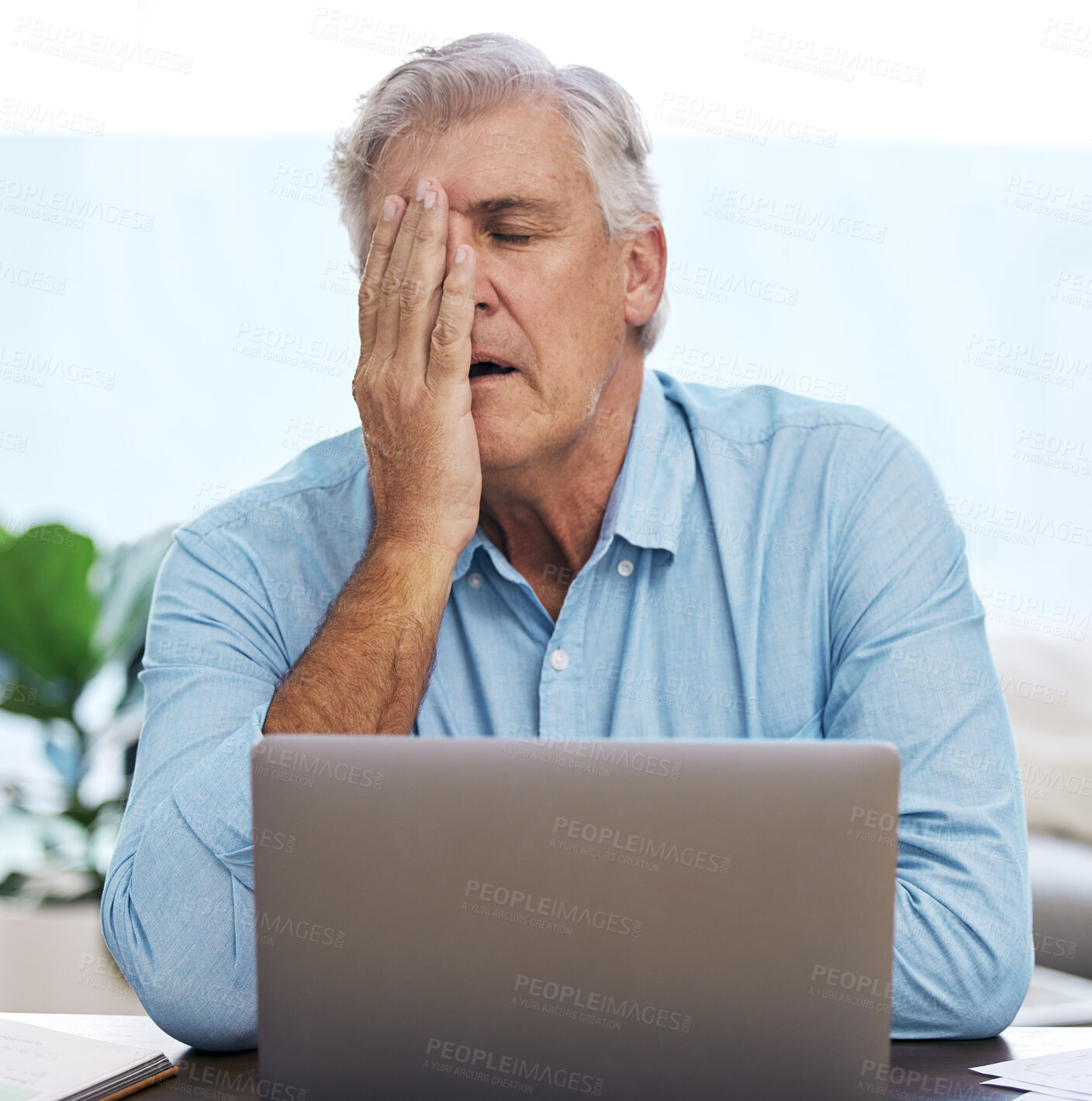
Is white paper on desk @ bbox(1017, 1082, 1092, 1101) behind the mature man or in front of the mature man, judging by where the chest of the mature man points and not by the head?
in front

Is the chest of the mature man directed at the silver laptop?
yes

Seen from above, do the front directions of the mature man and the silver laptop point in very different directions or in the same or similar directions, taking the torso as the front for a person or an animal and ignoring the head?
very different directions

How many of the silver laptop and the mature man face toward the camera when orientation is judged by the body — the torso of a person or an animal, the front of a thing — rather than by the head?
1

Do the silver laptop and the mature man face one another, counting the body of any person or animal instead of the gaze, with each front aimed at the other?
yes

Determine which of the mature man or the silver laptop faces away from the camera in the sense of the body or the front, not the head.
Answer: the silver laptop

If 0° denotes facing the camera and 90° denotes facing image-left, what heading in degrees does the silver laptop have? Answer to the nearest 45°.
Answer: approximately 180°

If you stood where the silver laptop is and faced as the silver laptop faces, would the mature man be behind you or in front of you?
in front

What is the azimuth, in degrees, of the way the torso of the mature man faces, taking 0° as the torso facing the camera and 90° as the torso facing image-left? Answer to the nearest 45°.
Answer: approximately 0°
